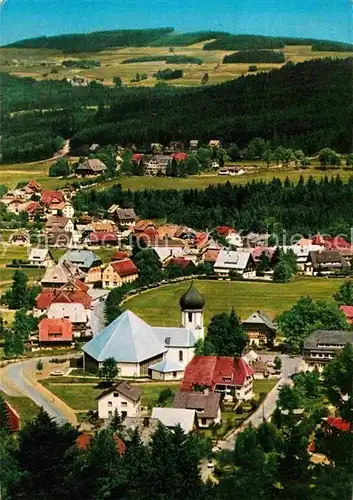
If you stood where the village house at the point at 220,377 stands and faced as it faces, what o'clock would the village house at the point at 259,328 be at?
the village house at the point at 259,328 is roughly at 8 o'clock from the village house at the point at 220,377.

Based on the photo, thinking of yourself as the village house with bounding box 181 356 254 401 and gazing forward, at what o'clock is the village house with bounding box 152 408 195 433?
the village house with bounding box 152 408 195 433 is roughly at 2 o'clock from the village house with bounding box 181 356 254 401.

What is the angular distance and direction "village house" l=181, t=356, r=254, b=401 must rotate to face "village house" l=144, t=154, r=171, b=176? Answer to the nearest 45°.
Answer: approximately 135° to its left

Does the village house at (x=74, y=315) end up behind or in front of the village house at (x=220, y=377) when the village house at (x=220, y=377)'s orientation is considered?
behind

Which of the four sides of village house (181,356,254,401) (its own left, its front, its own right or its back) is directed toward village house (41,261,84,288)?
back

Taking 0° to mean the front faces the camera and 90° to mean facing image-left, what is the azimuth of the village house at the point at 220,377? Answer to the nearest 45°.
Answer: approximately 315°

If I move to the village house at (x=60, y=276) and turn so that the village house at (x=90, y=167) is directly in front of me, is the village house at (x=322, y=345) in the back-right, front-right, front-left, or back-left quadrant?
back-right
